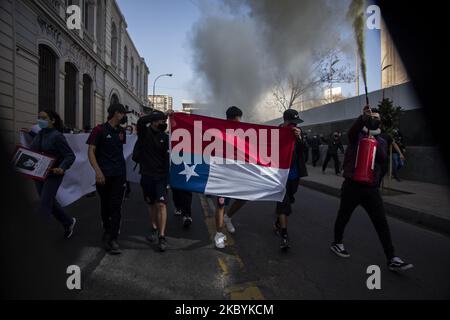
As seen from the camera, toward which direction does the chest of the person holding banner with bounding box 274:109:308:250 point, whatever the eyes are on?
toward the camera

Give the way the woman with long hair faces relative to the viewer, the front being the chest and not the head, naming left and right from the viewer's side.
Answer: facing the viewer and to the left of the viewer

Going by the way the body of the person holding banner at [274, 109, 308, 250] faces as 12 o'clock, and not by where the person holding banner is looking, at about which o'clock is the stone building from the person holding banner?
The stone building is roughly at 4 o'clock from the person holding banner.

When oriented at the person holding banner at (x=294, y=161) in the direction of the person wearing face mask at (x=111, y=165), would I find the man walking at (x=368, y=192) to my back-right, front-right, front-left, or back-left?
back-left

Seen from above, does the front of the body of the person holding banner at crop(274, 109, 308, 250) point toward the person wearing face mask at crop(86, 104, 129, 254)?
no

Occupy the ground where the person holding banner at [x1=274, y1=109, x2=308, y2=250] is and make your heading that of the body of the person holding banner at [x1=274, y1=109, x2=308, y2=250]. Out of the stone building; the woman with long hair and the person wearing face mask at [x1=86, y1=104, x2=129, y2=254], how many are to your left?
0

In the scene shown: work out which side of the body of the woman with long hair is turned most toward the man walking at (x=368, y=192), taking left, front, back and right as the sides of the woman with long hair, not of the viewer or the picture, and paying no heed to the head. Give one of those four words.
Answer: left

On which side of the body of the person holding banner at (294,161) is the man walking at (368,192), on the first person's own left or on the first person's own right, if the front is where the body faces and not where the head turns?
on the first person's own left

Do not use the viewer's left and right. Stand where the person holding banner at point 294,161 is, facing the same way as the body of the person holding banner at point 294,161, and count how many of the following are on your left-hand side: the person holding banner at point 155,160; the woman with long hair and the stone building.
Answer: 0

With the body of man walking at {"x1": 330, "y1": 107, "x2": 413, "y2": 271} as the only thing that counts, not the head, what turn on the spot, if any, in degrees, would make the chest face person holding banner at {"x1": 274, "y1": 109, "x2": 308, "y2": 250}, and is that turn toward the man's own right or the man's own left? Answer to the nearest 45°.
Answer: approximately 135° to the man's own right

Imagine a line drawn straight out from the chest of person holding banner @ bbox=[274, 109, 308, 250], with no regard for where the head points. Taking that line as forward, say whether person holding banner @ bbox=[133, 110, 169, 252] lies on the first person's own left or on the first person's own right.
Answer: on the first person's own right

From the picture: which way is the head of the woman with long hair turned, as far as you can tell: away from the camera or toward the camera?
toward the camera

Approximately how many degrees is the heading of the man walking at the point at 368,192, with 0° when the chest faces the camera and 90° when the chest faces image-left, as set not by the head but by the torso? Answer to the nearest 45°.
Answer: approximately 315°

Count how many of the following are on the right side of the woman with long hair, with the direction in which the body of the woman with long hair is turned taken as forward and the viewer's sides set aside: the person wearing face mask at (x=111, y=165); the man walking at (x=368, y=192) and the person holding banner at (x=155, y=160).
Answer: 0

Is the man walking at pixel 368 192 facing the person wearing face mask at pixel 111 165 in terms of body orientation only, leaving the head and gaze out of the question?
no

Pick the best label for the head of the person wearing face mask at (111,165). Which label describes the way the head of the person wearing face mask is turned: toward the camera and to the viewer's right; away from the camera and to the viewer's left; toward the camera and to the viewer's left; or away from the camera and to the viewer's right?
toward the camera and to the viewer's right
